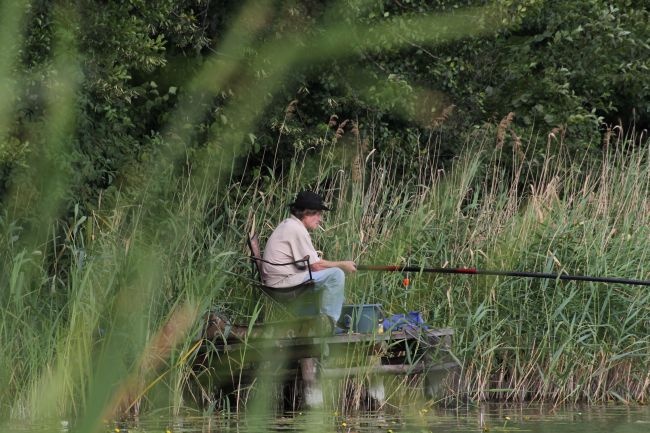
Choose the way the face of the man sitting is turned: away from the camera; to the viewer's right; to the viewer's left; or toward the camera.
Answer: to the viewer's right

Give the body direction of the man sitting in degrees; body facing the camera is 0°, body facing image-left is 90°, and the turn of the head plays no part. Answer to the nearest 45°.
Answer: approximately 270°
